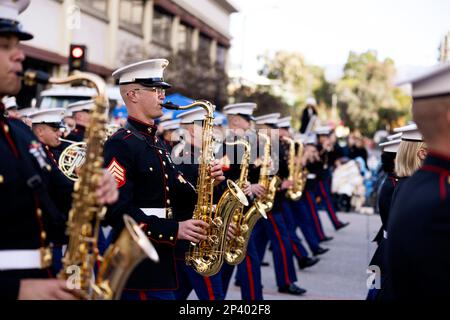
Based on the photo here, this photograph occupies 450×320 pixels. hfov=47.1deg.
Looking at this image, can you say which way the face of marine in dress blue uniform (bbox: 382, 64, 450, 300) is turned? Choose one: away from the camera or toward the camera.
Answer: away from the camera

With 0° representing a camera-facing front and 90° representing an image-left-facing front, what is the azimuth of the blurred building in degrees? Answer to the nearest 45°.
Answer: approximately 315°

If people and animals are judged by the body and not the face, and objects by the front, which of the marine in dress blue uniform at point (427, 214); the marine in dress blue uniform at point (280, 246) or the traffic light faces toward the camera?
the traffic light

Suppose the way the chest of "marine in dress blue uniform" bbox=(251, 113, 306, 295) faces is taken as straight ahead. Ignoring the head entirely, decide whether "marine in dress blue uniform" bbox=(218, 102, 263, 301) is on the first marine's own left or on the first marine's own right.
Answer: on the first marine's own right

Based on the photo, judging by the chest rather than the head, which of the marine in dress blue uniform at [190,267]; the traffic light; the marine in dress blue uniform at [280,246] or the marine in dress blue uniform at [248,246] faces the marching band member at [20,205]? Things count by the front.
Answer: the traffic light

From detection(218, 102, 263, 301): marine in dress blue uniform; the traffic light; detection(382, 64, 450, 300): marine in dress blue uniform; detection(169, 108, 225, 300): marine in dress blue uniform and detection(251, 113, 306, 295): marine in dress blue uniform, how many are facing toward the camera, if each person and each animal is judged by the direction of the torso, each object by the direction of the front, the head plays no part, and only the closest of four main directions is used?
1

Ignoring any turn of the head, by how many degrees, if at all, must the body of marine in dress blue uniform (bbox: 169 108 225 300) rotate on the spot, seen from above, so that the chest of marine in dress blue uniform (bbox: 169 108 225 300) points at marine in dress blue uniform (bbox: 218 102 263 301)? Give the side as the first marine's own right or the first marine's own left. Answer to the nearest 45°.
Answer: approximately 45° to the first marine's own left

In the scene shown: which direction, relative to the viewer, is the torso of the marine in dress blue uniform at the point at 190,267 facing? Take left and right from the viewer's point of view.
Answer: facing to the right of the viewer

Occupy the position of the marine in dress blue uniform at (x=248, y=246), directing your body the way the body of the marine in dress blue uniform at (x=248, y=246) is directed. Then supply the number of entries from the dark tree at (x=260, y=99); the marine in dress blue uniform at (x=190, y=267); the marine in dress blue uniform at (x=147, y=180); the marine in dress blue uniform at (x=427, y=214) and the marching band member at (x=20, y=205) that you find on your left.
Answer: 1

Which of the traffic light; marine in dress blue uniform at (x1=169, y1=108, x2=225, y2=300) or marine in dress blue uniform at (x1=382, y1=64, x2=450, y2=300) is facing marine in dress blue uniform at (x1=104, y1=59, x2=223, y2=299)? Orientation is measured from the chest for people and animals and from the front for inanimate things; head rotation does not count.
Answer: the traffic light

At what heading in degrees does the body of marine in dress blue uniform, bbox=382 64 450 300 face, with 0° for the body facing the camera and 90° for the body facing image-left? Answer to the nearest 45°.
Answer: approximately 225°

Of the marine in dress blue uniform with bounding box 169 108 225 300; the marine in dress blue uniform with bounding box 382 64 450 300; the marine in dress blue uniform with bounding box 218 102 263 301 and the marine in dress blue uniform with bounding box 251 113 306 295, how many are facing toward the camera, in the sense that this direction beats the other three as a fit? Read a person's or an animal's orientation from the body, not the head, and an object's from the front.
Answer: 0

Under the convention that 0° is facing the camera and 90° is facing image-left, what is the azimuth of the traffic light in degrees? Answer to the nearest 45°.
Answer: approximately 0°

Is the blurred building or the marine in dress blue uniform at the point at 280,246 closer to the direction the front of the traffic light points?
the marine in dress blue uniform

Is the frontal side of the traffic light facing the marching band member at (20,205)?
yes
